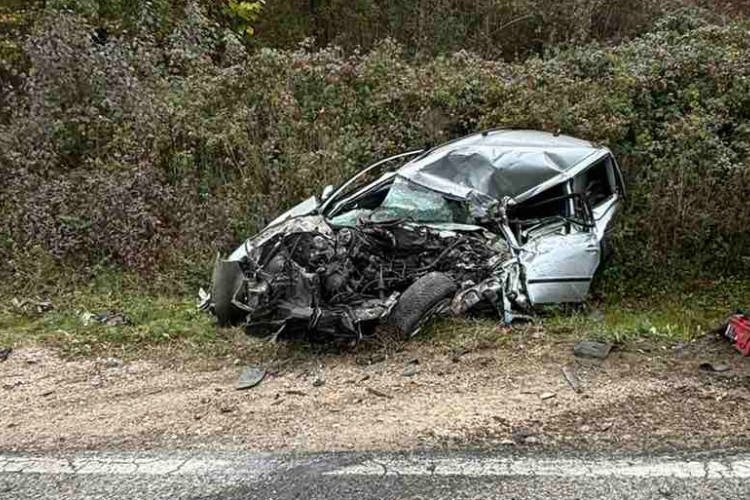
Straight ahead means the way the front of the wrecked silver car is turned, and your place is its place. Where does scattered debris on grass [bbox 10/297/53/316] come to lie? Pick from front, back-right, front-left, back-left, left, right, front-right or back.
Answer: front-right

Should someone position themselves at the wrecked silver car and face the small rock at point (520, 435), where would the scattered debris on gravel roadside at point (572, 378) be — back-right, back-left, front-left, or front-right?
front-left

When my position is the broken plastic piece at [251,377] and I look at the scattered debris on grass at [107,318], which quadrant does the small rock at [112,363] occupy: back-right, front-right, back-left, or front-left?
front-left

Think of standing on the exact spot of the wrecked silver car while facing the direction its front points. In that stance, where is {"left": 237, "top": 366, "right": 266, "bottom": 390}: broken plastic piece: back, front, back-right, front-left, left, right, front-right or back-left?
front

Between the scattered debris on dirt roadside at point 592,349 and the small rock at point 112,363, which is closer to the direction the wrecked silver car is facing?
the small rock

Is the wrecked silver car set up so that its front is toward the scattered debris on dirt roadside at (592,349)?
no

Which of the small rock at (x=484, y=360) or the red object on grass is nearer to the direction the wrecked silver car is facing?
the small rock

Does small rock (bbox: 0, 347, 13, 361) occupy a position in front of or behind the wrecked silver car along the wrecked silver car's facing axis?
in front

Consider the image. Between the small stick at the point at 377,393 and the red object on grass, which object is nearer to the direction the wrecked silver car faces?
the small stick

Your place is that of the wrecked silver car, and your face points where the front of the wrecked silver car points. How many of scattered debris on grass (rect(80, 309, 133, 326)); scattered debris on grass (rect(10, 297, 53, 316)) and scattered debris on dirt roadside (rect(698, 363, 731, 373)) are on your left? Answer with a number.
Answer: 1

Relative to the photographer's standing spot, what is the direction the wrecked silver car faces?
facing the viewer and to the left of the viewer

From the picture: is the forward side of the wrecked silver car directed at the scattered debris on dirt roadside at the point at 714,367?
no
